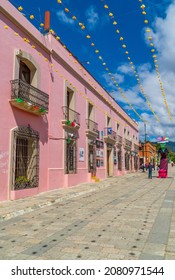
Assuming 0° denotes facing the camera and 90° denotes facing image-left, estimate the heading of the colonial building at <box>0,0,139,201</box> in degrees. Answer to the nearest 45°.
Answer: approximately 315°
